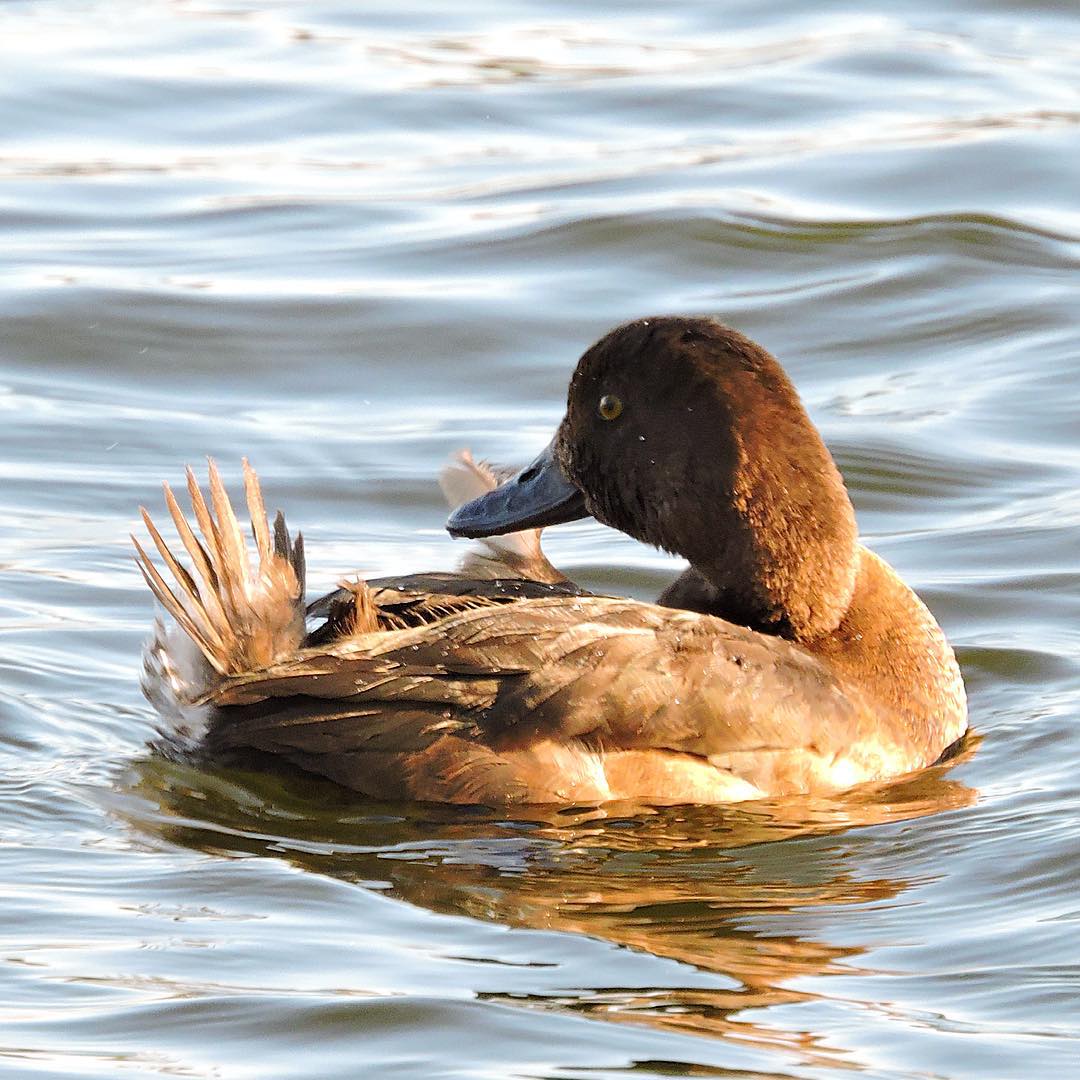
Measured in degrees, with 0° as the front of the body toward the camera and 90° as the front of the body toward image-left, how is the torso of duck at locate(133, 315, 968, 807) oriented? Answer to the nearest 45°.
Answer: approximately 270°
